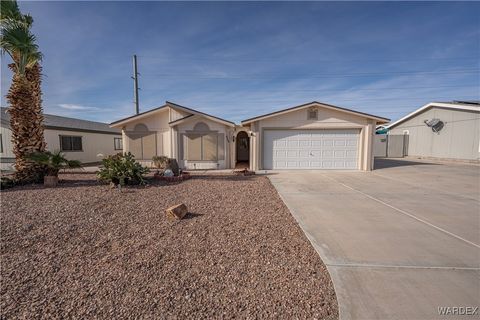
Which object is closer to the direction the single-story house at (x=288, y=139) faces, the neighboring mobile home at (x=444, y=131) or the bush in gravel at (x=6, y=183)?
the bush in gravel

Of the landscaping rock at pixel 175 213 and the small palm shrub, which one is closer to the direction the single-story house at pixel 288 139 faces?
the landscaping rock

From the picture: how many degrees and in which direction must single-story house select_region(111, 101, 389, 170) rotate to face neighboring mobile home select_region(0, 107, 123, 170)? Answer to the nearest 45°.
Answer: approximately 90° to its right

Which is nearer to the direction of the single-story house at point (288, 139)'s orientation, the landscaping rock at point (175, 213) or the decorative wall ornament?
the landscaping rock

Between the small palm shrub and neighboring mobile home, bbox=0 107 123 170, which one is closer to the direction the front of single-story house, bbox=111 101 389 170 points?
the small palm shrub

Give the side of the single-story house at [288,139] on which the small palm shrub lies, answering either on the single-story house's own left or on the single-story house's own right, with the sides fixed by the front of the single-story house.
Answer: on the single-story house's own right

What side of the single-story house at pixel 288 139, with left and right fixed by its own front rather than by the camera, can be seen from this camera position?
front

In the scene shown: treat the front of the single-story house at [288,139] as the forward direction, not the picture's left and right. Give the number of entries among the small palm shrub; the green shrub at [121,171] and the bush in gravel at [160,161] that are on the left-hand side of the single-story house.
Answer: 0

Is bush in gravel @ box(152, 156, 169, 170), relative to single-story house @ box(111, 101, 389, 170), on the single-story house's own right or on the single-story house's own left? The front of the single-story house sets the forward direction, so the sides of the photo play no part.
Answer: on the single-story house's own right

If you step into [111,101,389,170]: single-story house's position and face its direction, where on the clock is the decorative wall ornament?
The decorative wall ornament is roughly at 8 o'clock from the single-story house.

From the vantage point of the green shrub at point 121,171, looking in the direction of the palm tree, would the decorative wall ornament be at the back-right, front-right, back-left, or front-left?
back-right

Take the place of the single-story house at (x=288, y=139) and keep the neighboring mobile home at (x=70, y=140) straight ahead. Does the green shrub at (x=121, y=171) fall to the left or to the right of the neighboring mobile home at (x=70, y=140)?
left
